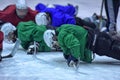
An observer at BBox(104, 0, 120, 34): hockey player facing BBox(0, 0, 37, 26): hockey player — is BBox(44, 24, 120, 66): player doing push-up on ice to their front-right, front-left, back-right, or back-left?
front-left

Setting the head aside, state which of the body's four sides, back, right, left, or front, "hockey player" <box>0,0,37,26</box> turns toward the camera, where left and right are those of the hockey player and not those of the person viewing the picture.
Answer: front

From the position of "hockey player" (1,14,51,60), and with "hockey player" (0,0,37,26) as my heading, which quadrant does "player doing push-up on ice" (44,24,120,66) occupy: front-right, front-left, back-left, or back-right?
back-right

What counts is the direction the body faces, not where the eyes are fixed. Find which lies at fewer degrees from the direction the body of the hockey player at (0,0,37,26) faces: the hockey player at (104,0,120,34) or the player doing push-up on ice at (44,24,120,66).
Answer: the player doing push-up on ice

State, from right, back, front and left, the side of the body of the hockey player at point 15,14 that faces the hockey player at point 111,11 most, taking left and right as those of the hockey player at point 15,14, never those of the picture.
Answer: left

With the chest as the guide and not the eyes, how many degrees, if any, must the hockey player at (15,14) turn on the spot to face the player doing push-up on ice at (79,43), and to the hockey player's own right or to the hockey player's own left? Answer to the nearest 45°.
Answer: approximately 45° to the hockey player's own left
